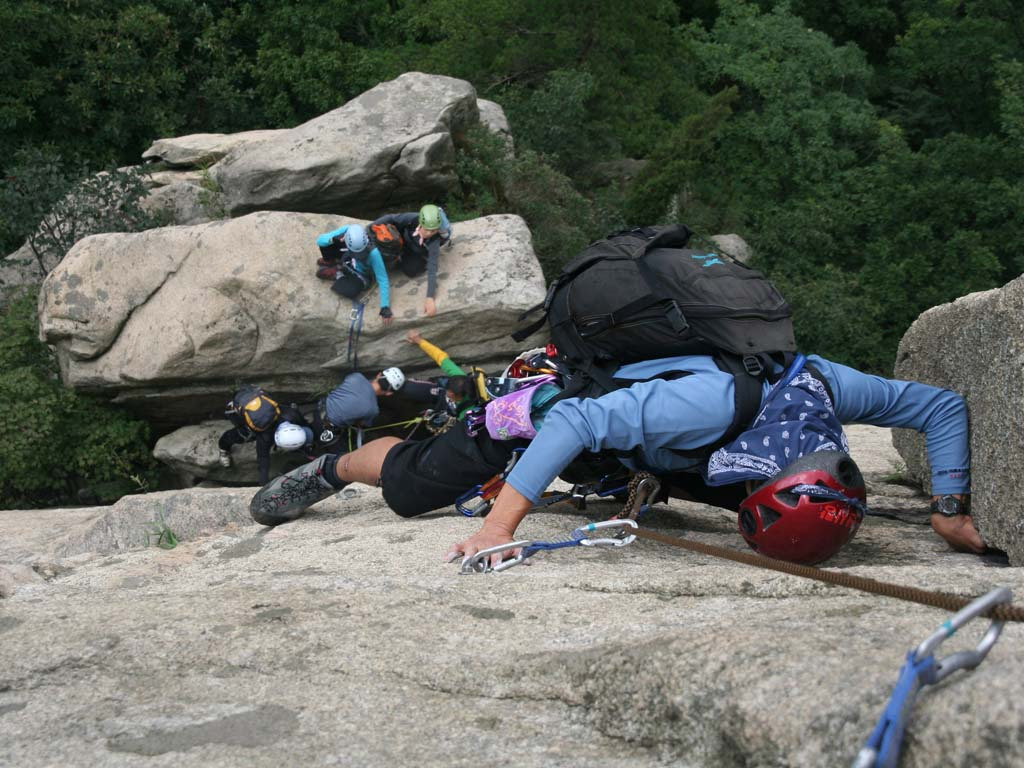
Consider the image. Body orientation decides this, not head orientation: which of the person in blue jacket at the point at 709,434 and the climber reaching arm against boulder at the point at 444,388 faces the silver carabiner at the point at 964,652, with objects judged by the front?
the person in blue jacket

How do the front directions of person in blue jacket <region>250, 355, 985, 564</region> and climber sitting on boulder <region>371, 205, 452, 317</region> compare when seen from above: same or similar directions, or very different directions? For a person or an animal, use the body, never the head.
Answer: same or similar directions

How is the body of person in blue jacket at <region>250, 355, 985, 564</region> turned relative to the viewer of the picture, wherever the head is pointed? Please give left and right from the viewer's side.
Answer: facing the viewer

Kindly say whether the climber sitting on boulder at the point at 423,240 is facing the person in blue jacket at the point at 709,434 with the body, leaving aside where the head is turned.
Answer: yes

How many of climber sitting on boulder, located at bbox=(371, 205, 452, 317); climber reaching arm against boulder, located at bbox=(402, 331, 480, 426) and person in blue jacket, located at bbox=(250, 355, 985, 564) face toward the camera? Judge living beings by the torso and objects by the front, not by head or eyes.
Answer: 2

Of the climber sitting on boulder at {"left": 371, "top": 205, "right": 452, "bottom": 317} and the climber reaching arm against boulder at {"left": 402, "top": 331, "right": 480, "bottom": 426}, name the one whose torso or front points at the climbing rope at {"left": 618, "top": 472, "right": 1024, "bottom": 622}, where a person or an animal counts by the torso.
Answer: the climber sitting on boulder at {"left": 371, "top": 205, "right": 452, "bottom": 317}

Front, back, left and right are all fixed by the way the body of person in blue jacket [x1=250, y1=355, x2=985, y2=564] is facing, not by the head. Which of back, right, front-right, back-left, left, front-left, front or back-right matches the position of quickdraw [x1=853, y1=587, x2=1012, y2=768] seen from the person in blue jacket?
front

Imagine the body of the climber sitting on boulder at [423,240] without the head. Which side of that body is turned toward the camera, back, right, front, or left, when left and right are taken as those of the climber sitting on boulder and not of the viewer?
front

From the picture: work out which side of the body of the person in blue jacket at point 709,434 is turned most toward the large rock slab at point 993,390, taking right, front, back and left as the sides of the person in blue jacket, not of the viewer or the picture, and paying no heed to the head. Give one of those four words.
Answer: left

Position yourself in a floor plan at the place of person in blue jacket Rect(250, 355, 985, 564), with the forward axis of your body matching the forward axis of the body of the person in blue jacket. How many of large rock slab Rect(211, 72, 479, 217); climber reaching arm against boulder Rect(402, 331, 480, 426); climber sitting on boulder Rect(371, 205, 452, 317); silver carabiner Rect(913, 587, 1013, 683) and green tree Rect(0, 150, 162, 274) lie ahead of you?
1

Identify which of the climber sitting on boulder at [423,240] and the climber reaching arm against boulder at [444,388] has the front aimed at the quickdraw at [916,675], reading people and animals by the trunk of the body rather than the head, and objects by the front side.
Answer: the climber sitting on boulder at [423,240]

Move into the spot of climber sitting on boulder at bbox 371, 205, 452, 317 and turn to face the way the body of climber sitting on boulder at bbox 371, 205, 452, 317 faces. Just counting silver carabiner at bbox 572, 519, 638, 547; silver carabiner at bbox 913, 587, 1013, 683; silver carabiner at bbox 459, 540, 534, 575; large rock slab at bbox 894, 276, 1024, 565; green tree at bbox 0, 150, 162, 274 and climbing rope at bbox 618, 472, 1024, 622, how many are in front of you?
5

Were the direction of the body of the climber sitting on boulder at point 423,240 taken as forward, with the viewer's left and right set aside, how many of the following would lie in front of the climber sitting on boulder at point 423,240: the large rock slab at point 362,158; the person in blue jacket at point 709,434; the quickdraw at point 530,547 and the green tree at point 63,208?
2

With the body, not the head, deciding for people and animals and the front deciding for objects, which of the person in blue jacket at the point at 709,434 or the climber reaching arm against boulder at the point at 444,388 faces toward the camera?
the person in blue jacket

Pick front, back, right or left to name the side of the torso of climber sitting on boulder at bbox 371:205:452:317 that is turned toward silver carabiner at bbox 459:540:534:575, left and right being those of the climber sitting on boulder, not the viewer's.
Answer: front
